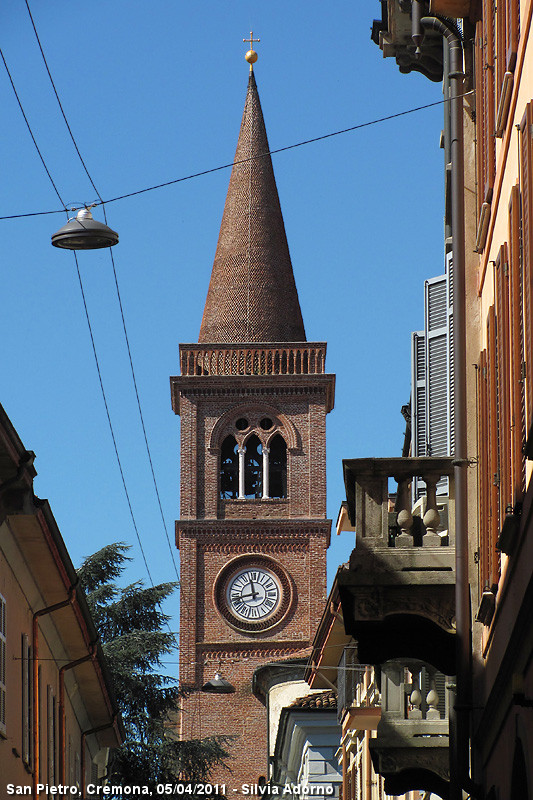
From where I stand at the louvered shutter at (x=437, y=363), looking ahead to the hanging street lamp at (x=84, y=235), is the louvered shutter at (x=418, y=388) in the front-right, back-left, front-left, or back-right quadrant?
back-right

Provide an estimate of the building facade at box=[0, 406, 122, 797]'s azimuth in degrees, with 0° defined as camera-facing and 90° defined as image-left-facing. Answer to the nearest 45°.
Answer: approximately 270°

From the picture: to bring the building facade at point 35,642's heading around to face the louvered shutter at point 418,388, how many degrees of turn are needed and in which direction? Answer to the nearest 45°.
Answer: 0° — it already faces it

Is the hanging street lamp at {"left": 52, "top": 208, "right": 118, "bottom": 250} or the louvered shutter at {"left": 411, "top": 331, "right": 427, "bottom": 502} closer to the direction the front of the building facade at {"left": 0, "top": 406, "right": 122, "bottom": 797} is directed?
the louvered shutter

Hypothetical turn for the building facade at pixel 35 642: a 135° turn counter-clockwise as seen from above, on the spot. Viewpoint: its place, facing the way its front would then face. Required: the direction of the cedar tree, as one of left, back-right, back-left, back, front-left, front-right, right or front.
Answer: front-right
